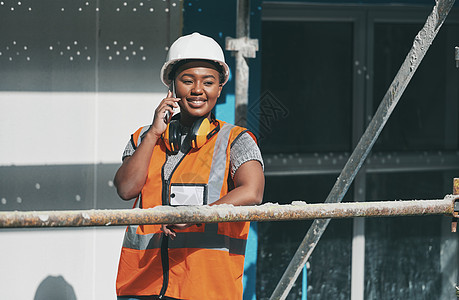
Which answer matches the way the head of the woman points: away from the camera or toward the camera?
toward the camera

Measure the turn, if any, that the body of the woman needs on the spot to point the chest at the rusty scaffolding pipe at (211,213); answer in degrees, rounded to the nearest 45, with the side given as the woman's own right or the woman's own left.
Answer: approximately 45° to the woman's own left

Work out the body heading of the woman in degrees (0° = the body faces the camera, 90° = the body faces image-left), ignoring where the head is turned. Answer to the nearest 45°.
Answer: approximately 45°
